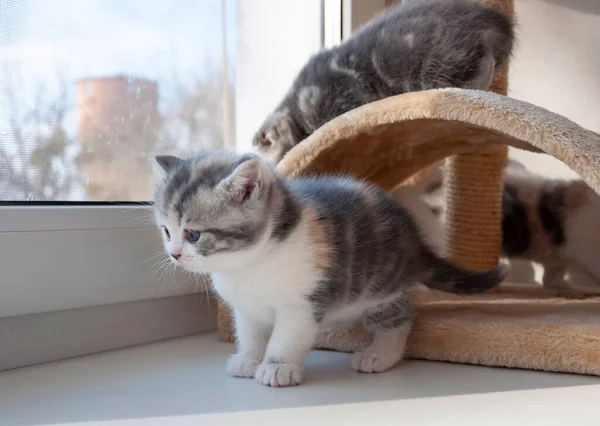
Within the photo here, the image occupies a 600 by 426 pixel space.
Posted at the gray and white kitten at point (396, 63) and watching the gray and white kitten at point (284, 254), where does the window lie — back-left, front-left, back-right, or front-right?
front-right

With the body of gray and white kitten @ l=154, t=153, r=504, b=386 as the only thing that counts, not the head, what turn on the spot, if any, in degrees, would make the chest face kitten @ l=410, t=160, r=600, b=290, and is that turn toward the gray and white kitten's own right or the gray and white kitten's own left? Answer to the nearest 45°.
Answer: approximately 180°

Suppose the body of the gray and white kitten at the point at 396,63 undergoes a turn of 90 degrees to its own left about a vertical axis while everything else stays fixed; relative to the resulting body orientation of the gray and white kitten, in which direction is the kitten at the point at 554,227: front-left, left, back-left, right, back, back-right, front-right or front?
back-left

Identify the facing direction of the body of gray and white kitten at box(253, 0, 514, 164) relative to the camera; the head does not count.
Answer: to the viewer's left

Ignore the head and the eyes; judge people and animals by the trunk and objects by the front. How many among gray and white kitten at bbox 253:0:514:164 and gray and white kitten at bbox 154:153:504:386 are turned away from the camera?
0

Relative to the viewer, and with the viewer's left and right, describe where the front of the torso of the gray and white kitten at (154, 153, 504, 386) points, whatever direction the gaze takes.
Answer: facing the viewer and to the left of the viewer

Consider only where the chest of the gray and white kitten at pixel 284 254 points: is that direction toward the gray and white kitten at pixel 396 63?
no

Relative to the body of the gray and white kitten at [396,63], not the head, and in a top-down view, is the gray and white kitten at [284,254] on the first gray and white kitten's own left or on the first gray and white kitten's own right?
on the first gray and white kitten's own left
